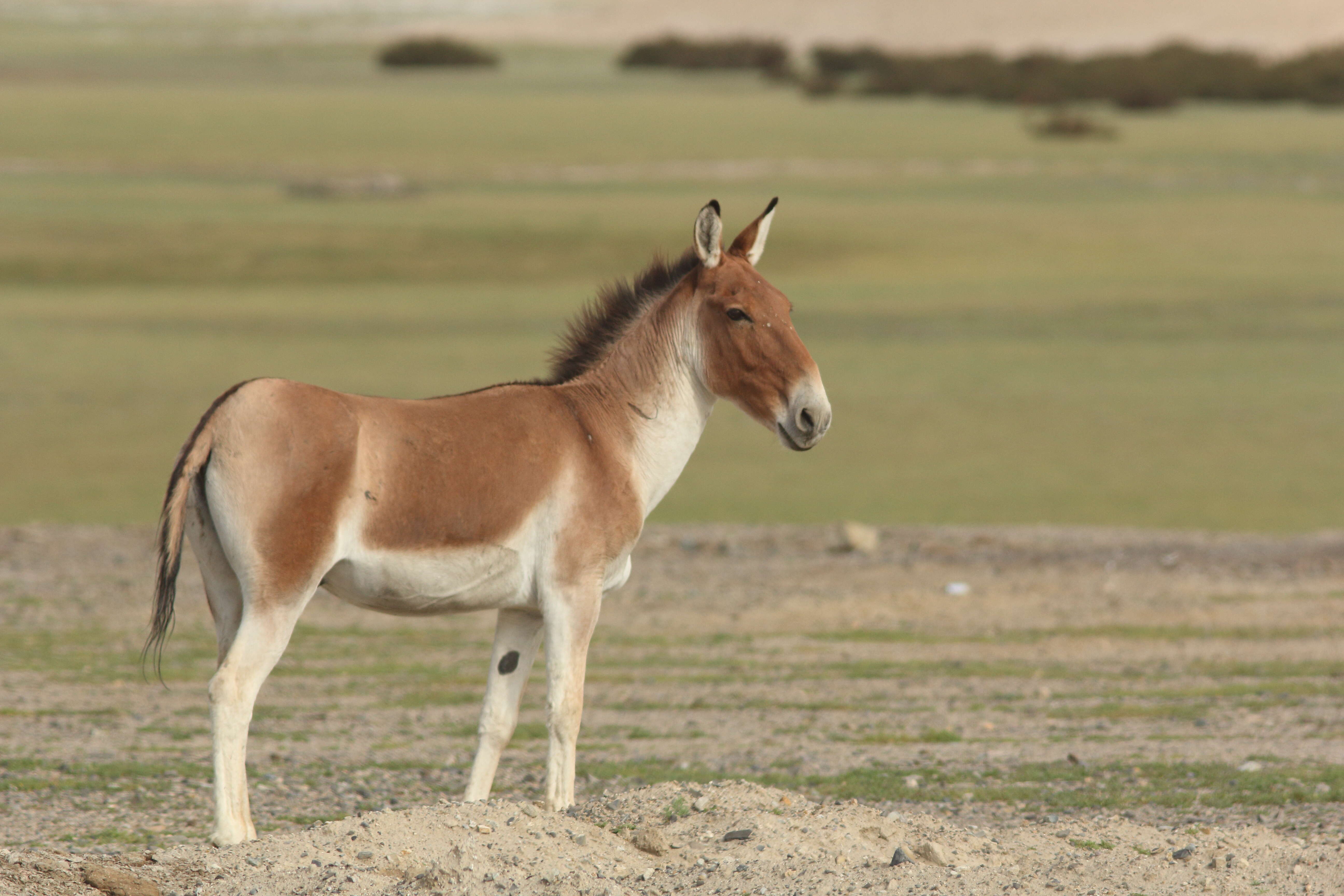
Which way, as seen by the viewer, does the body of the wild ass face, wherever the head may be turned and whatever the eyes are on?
to the viewer's right
